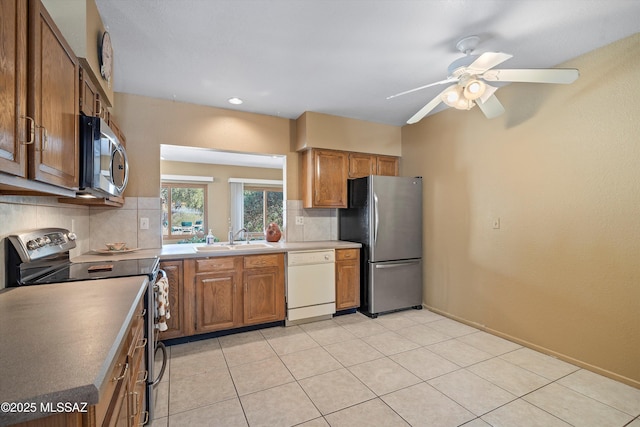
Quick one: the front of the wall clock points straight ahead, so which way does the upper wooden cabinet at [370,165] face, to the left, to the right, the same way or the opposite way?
to the right

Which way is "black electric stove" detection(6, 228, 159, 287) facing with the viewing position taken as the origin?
facing to the right of the viewer

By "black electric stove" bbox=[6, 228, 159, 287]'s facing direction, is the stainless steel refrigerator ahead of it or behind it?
ahead

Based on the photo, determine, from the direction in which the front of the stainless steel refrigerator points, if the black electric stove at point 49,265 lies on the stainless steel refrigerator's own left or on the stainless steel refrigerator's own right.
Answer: on the stainless steel refrigerator's own right

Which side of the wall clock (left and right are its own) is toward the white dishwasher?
front

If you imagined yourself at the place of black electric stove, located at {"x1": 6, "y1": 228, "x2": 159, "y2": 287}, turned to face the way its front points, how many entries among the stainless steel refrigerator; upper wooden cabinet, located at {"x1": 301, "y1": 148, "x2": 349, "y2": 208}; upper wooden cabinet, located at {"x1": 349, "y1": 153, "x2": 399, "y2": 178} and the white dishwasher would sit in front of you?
4

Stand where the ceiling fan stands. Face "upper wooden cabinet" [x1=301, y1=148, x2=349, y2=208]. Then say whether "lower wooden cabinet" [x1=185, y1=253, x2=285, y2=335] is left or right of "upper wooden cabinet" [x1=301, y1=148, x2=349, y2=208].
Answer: left

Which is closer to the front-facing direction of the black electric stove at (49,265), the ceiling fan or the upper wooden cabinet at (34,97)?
the ceiling fan

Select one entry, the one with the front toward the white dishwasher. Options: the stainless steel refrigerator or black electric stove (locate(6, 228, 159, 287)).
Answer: the black electric stove

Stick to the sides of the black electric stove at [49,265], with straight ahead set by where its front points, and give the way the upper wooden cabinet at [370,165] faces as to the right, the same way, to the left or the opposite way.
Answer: to the right

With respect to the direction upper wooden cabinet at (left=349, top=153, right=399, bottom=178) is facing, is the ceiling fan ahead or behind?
ahead

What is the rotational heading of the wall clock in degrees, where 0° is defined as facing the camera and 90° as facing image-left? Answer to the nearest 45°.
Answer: approximately 270°

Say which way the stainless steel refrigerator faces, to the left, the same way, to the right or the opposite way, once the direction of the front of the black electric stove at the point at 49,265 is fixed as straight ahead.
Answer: to the right

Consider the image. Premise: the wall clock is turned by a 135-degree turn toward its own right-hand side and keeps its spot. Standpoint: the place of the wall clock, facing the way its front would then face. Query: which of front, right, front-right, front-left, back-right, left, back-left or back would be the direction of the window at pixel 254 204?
back

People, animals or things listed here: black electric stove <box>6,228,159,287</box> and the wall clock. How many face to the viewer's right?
2

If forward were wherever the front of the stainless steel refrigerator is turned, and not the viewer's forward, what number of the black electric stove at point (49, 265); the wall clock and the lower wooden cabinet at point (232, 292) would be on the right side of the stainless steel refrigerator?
3

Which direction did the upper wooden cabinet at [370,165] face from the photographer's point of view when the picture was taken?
facing the viewer and to the right of the viewer

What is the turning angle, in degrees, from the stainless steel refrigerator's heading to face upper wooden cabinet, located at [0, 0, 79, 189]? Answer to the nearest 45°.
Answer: approximately 90° to its right

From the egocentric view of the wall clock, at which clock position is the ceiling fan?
The ceiling fan is roughly at 1 o'clock from the wall clock.
